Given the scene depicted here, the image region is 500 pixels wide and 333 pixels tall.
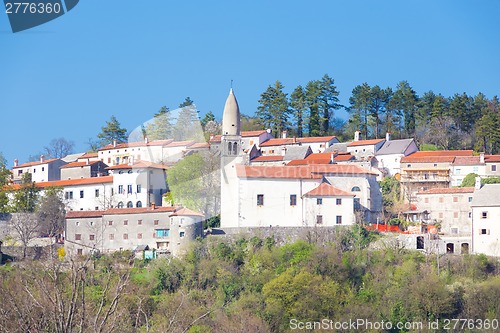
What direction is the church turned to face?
to the viewer's left
